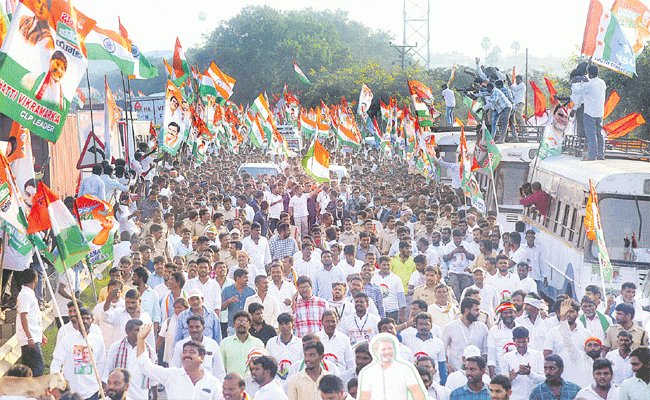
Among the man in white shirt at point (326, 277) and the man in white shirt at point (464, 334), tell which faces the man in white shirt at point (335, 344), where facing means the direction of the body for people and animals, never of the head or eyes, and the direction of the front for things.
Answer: the man in white shirt at point (326, 277)

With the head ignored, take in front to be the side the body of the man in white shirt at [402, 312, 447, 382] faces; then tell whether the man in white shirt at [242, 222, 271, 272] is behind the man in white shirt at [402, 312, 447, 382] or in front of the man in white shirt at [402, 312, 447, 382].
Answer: behind

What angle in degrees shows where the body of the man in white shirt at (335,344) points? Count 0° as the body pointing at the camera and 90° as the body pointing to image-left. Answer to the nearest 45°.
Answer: approximately 45°

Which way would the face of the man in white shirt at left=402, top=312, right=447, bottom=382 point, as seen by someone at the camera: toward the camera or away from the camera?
toward the camera

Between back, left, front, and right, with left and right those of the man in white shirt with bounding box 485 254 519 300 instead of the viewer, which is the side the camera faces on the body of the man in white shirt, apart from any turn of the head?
front

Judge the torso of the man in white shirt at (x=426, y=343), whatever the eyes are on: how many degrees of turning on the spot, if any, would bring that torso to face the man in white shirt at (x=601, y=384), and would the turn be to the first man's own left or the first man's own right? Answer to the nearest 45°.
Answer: approximately 45° to the first man's own left

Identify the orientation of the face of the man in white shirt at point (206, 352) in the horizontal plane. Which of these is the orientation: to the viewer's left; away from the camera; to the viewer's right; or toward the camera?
toward the camera

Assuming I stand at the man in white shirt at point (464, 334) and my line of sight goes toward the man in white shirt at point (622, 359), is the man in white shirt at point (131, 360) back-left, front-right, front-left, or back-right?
back-right

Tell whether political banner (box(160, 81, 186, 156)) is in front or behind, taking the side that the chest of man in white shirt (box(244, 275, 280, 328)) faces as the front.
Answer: behind

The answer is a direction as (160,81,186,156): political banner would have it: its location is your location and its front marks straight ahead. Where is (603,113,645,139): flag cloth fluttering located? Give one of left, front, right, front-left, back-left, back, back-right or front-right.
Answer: left

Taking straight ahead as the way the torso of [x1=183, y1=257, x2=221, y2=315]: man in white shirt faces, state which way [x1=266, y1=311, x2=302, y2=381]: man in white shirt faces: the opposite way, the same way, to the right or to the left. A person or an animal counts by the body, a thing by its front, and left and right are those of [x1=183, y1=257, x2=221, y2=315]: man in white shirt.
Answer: the same way

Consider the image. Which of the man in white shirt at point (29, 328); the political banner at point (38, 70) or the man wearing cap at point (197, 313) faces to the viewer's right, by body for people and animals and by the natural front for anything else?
the man in white shirt

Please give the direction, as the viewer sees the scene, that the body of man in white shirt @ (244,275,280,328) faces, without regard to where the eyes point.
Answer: toward the camera

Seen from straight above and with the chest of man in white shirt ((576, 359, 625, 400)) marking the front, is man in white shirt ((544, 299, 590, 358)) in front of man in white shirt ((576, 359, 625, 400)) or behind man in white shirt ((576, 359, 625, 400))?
behind

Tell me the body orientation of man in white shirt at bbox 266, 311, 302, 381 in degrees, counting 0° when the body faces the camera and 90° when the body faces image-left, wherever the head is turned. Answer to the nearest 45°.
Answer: approximately 0°

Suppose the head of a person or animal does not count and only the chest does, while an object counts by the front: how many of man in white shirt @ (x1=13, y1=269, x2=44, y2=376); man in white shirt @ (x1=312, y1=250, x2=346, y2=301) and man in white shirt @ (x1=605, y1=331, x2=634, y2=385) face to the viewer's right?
1

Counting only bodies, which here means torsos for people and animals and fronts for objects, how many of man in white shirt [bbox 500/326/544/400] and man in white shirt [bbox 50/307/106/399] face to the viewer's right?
0
